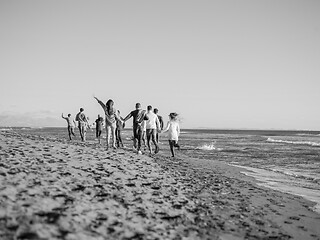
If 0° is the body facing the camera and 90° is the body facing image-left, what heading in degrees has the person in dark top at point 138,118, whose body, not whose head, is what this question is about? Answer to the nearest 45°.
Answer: approximately 180°

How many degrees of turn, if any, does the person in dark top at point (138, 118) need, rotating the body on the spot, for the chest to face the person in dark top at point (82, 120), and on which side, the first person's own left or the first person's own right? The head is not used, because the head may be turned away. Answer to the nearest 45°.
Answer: approximately 45° to the first person's own left

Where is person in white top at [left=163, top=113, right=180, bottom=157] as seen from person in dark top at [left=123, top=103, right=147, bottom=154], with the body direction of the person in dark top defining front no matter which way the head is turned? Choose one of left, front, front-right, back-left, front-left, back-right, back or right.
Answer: right

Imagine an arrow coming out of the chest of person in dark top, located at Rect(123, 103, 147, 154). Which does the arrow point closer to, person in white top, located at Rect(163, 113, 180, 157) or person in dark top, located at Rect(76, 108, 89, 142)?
the person in dark top
